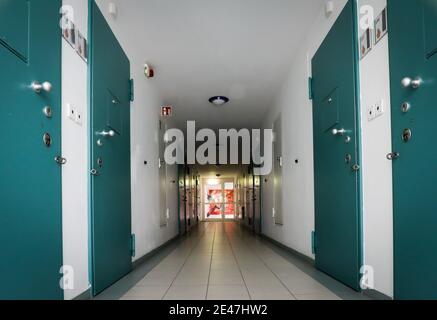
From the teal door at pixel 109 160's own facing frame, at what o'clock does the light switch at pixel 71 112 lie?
The light switch is roughly at 2 o'clock from the teal door.

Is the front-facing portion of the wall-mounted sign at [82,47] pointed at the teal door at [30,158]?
no

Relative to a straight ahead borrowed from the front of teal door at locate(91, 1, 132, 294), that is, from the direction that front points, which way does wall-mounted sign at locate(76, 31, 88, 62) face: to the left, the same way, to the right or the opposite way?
the same way

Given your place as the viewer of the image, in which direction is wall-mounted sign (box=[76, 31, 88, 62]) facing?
facing the viewer and to the right of the viewer

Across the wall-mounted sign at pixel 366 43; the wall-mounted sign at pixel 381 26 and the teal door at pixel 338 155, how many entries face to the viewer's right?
0

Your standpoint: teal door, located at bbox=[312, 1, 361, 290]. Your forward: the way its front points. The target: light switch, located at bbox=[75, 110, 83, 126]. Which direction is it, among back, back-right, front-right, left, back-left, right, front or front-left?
front

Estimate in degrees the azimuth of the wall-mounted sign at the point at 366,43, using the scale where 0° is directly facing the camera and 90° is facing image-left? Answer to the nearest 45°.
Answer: approximately 45°

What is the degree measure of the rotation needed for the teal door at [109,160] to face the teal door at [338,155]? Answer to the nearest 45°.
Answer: approximately 45° to its left

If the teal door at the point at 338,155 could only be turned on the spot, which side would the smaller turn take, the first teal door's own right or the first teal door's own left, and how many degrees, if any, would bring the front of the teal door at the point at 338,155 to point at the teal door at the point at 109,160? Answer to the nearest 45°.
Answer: approximately 45° to the first teal door's own right

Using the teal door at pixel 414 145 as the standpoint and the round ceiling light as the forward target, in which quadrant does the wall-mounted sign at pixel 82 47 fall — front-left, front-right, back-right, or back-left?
front-left
